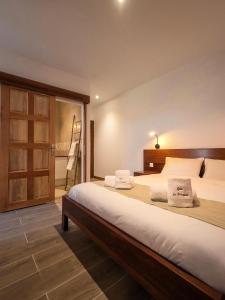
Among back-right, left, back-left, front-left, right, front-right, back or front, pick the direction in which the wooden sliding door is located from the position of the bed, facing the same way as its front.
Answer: right

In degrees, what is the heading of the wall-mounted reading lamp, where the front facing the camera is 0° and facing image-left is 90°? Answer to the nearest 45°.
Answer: approximately 45°

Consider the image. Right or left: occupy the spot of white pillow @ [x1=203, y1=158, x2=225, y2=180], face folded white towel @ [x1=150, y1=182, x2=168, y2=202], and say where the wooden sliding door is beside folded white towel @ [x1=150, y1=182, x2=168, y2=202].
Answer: right

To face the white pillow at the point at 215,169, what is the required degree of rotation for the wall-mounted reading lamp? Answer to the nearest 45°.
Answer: approximately 90° to its left

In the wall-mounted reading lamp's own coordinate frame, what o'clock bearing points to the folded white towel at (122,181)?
The folded white towel is roughly at 11 o'clock from the wall-mounted reading lamp.

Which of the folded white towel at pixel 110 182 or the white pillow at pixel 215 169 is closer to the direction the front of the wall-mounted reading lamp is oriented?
the folded white towel

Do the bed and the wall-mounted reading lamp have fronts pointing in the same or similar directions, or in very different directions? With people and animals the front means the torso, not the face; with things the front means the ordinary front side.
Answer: same or similar directions

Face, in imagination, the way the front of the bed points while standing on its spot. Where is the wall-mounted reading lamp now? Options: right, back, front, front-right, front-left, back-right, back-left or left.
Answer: back-right

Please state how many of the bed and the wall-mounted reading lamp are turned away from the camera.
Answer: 0

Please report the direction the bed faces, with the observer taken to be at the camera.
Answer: facing the viewer and to the left of the viewer
